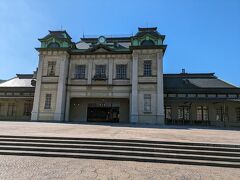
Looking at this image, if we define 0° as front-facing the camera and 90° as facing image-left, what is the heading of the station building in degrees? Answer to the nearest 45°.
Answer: approximately 0°
